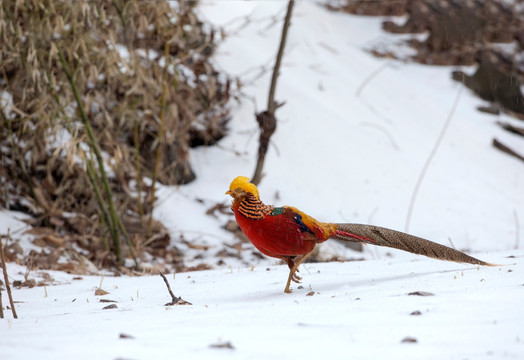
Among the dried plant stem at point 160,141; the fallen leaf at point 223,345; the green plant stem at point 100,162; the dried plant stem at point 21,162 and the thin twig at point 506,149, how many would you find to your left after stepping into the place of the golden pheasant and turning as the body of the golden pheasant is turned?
1

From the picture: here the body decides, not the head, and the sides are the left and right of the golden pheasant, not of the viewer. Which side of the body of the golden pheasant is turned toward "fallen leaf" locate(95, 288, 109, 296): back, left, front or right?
front

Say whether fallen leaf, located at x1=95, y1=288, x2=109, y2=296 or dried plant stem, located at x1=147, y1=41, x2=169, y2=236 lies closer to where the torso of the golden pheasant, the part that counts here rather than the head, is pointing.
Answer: the fallen leaf

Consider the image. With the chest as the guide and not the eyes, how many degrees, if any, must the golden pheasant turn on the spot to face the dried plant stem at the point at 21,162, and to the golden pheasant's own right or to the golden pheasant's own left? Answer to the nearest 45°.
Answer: approximately 45° to the golden pheasant's own right

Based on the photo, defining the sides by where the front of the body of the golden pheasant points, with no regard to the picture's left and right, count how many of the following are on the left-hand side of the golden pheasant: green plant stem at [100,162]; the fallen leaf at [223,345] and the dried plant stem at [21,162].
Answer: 1

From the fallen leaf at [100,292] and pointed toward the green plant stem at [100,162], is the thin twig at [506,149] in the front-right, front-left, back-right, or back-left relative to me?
front-right

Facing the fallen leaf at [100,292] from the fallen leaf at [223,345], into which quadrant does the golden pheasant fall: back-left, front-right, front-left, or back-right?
front-right

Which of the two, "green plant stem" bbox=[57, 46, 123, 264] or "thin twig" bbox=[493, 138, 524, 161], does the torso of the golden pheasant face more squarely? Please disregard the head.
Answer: the green plant stem

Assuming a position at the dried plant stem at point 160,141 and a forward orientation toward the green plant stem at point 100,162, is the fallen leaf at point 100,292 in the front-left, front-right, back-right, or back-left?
front-left

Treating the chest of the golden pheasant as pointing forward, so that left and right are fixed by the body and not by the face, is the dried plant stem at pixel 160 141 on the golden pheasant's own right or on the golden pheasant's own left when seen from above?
on the golden pheasant's own right

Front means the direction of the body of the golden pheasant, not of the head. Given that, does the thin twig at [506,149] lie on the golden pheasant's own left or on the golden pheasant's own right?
on the golden pheasant's own right

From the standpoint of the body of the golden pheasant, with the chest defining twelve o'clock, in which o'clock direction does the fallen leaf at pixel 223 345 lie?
The fallen leaf is roughly at 9 o'clock from the golden pheasant.

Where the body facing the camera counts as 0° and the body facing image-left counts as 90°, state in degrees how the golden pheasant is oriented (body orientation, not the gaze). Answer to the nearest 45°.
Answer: approximately 90°

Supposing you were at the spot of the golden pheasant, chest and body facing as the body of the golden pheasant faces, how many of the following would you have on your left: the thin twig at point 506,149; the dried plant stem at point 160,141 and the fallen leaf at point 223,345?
1

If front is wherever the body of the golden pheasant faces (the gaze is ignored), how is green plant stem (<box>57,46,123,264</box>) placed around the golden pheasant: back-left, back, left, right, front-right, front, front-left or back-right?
front-right

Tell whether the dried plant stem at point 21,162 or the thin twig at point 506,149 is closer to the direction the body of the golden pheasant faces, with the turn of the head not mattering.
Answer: the dried plant stem
